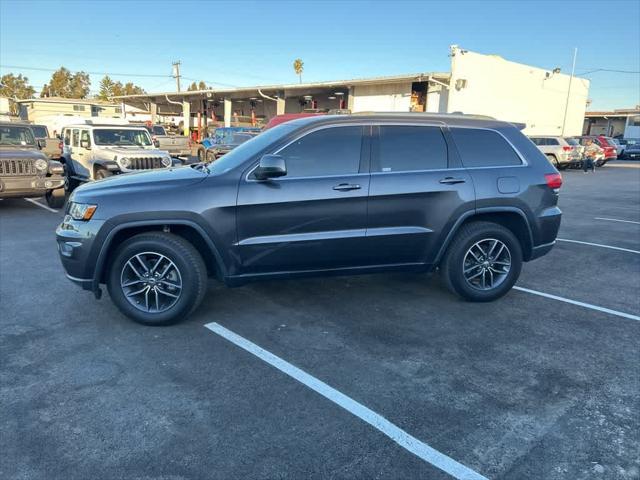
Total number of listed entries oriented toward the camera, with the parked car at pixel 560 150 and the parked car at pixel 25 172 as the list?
1

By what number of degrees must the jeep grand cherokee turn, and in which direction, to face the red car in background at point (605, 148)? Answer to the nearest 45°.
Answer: approximately 135° to its right

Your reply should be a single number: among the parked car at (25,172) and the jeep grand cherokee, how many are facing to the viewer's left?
1

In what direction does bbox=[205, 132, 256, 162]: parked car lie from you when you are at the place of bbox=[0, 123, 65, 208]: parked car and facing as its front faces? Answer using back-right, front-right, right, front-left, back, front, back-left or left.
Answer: back-left

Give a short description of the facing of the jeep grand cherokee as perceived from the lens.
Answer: facing to the left of the viewer

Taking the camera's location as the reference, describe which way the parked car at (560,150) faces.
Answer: facing away from the viewer and to the left of the viewer

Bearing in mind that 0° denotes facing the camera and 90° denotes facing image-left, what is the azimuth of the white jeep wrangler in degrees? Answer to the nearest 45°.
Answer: approximately 315°
